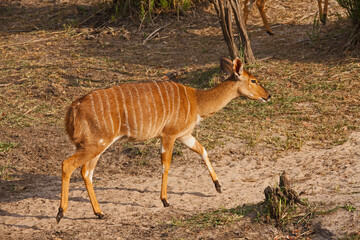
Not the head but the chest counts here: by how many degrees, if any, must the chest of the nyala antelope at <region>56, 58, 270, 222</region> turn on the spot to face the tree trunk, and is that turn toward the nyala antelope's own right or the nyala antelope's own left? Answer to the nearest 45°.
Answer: approximately 90° to the nyala antelope's own left

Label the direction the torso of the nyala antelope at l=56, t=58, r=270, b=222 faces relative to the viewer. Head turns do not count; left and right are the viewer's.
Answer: facing to the right of the viewer
